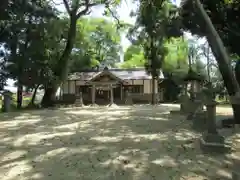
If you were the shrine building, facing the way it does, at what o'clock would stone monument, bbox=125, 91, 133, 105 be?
The stone monument is roughly at 11 o'clock from the shrine building.

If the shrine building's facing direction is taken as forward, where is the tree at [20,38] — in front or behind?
in front

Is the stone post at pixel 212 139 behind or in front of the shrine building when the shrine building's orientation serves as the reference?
in front

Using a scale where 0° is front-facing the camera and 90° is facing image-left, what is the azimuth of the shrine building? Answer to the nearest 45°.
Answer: approximately 0°
